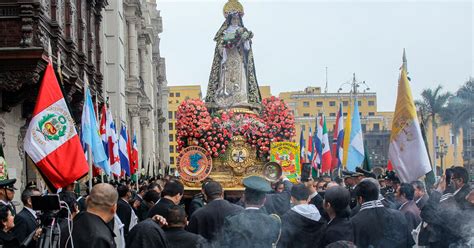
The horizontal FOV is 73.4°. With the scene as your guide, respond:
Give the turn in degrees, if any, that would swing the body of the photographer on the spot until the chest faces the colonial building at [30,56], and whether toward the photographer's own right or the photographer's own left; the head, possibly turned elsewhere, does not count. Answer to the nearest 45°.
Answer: approximately 90° to the photographer's own left

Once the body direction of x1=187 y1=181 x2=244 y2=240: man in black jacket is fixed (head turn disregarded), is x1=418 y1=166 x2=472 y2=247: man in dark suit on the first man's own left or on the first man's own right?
on the first man's own right

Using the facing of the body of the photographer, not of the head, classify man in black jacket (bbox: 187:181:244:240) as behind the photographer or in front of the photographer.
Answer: in front

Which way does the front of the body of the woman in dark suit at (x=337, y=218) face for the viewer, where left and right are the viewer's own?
facing away from the viewer and to the left of the viewer

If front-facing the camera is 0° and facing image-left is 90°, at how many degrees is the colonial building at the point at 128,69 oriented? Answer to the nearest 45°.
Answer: approximately 270°

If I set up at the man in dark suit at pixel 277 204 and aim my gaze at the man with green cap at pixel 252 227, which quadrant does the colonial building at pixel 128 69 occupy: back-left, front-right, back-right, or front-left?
back-right

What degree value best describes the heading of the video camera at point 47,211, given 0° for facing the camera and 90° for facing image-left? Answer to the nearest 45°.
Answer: approximately 225°

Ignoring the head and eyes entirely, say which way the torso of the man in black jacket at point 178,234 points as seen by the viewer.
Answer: away from the camera

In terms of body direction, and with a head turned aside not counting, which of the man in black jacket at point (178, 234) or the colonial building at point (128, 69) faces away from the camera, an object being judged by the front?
the man in black jacket

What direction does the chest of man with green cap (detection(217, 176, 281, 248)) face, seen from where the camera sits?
away from the camera

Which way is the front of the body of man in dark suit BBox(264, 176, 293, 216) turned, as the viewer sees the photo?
away from the camera
